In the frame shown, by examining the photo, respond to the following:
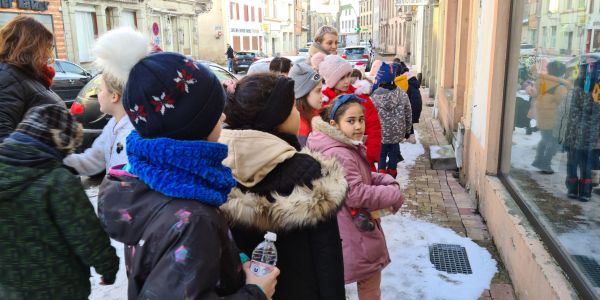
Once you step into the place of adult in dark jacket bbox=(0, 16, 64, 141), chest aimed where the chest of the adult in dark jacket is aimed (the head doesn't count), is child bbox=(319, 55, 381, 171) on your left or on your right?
on your right

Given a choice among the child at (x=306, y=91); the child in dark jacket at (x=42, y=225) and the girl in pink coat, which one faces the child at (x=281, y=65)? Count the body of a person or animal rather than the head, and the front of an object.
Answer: the child in dark jacket

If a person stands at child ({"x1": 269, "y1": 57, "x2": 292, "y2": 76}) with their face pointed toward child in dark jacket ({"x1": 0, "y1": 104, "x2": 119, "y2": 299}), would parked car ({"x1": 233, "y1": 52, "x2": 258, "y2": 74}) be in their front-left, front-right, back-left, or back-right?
back-right

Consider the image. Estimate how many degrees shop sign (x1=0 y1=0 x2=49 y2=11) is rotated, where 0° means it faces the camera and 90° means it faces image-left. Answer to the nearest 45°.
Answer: approximately 0°

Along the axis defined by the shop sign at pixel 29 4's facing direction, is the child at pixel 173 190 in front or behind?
in front

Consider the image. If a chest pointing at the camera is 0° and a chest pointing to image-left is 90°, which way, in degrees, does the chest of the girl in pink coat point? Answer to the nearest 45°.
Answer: approximately 270°

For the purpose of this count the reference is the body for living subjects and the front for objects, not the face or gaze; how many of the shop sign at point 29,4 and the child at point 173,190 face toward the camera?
1

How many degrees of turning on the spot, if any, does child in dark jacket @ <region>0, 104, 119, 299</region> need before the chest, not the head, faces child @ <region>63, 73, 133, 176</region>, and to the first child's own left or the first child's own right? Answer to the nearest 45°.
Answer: approximately 45° to the first child's own left

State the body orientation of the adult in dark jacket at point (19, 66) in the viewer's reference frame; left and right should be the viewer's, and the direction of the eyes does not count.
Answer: facing away from the viewer and to the right of the viewer

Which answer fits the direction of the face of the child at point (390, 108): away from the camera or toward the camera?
away from the camera
